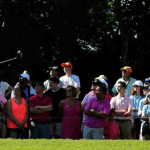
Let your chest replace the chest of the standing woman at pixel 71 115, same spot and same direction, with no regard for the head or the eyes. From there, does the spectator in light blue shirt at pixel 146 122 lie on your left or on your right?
on your left

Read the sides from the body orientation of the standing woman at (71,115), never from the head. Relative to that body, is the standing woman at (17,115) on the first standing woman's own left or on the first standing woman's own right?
on the first standing woman's own right

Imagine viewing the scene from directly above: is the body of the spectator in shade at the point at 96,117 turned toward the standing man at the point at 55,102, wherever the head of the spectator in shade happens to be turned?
no

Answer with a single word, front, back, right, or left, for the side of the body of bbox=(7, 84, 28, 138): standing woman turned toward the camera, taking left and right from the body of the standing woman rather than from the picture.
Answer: front

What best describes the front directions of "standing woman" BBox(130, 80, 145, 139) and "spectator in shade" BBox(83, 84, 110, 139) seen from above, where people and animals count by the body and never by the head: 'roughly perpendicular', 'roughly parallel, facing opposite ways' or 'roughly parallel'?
roughly parallel

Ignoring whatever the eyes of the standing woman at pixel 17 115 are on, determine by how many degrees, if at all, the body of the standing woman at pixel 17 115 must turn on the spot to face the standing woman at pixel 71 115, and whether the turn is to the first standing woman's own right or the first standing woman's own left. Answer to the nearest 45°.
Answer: approximately 90° to the first standing woman's own left

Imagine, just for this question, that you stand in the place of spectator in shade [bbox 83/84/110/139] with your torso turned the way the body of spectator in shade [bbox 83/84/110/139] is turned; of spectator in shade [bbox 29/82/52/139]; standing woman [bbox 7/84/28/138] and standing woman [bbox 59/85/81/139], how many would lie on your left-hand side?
0

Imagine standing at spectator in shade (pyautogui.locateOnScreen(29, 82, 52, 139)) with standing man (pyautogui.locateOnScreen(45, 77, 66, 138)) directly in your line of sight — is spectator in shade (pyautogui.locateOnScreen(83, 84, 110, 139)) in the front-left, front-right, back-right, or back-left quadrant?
front-right

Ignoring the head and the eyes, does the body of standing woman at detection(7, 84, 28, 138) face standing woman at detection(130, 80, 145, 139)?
no

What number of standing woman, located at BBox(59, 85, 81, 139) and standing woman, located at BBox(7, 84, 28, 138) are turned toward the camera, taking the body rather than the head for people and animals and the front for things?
2

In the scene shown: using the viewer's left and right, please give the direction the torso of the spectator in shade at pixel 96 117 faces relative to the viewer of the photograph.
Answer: facing the viewer and to the left of the viewer

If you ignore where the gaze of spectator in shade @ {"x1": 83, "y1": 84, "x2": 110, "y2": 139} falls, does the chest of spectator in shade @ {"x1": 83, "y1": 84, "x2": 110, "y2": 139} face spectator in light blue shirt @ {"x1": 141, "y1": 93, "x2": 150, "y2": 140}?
no
